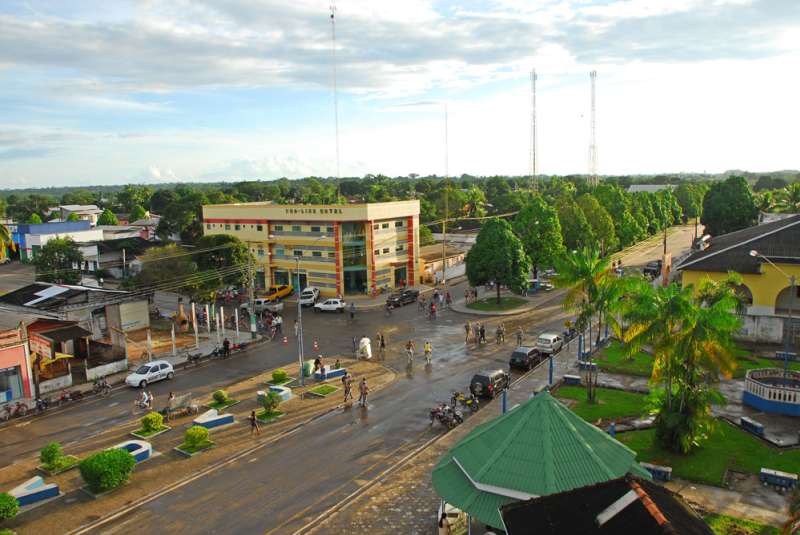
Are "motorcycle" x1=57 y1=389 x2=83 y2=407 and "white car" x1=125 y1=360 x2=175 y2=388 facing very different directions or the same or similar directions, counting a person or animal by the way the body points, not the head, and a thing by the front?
same or similar directions

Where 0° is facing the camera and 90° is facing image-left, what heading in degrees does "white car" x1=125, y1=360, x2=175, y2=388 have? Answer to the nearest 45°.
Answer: approximately 45°

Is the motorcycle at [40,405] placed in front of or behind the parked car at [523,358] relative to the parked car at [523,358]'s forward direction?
behind

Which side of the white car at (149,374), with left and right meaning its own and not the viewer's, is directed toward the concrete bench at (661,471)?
left

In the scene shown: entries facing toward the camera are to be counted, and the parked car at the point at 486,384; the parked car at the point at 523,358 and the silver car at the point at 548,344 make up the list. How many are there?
0

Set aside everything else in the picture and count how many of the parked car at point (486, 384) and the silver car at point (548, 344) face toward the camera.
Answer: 0

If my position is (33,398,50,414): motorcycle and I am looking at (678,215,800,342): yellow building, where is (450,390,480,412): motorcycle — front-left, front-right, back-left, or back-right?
front-right

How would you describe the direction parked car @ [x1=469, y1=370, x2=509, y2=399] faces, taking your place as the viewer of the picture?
facing away from the viewer and to the right of the viewer

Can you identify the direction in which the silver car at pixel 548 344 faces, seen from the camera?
facing away from the viewer and to the right of the viewer

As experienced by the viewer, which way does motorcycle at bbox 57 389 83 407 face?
facing the viewer and to the left of the viewer

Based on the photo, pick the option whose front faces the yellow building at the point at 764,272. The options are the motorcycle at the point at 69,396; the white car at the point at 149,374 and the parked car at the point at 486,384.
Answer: the parked car

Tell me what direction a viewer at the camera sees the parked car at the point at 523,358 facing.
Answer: facing away from the viewer and to the right of the viewer

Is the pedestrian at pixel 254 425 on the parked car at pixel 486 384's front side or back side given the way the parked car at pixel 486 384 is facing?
on the back side

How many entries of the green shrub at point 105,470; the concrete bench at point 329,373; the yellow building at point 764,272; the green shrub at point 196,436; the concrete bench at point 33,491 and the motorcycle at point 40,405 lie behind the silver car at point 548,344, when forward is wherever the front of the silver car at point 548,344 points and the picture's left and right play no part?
5

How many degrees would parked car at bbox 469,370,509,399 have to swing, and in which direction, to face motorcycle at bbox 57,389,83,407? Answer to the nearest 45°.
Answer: approximately 135° to its left
